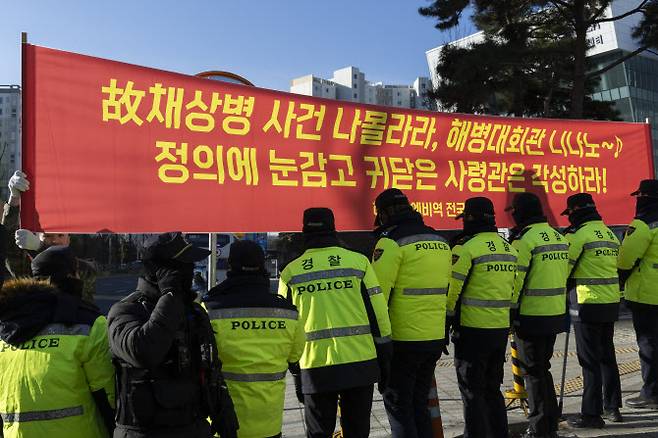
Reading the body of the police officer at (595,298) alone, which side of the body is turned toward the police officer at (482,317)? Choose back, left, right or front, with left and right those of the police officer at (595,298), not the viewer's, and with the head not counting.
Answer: left

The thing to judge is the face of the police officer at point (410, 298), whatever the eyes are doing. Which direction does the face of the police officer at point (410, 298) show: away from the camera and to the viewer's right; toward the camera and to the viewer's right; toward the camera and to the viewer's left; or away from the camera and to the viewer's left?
away from the camera and to the viewer's left

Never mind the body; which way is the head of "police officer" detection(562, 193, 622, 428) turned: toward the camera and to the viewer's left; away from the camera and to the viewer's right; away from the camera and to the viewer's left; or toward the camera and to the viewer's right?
away from the camera and to the viewer's left

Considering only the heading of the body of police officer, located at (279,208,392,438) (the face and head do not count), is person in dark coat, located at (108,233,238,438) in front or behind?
behind

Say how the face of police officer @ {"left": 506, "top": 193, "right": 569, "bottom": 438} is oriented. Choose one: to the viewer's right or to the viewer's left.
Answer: to the viewer's left

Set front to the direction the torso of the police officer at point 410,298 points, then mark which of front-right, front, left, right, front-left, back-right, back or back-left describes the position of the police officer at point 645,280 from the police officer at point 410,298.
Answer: right

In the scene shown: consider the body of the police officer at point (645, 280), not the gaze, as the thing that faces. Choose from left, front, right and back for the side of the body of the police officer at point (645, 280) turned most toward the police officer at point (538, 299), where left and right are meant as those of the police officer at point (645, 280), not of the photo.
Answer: left

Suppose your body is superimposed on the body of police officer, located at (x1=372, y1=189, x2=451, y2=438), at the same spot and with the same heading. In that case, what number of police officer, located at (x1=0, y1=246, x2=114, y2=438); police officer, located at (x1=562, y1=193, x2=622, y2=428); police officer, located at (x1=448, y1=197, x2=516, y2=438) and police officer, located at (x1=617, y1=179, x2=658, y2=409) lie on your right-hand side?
3

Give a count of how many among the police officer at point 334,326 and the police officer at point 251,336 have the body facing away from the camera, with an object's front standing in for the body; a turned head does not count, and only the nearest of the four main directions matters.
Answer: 2

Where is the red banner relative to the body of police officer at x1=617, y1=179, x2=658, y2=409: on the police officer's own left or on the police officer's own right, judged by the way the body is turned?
on the police officer's own left

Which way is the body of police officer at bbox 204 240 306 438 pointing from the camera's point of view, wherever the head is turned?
away from the camera

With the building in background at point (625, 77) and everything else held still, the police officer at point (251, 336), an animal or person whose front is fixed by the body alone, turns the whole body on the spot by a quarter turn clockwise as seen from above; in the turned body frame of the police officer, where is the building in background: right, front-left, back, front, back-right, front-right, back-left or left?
front-left

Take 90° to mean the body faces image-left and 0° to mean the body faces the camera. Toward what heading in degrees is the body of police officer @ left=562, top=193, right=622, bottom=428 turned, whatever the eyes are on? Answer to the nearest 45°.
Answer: approximately 135°

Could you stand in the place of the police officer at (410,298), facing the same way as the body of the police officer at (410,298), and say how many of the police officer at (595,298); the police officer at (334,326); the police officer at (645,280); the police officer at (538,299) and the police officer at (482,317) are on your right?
4

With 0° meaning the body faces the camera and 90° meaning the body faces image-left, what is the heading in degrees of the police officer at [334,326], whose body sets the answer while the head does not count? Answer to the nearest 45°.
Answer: approximately 180°
